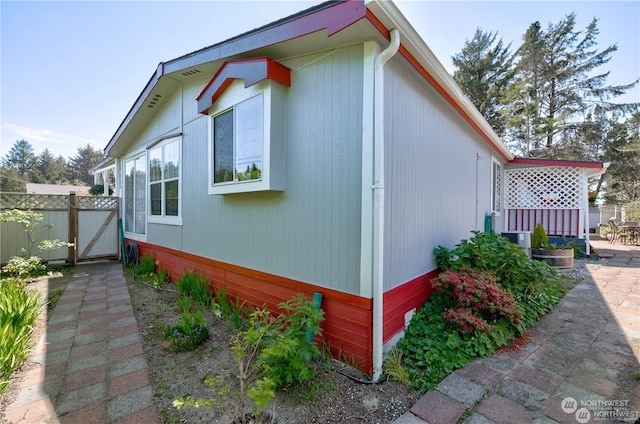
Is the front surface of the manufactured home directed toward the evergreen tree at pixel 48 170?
no

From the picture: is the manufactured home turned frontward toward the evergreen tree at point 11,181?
no
